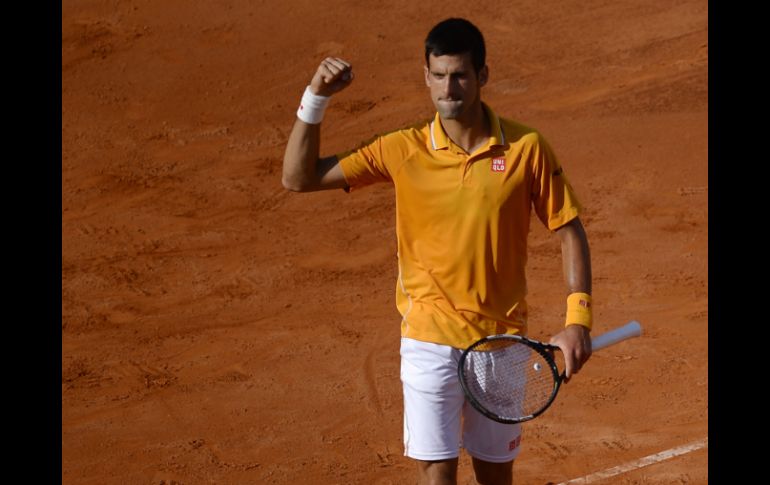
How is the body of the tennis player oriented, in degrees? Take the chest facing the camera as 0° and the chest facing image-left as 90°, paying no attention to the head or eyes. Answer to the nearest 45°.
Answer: approximately 0°
